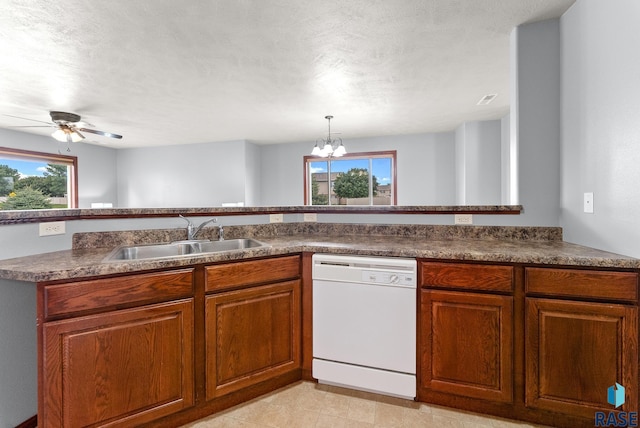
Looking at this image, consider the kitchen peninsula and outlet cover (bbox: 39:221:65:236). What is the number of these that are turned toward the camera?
2

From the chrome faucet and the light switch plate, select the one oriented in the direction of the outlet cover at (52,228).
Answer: the light switch plate

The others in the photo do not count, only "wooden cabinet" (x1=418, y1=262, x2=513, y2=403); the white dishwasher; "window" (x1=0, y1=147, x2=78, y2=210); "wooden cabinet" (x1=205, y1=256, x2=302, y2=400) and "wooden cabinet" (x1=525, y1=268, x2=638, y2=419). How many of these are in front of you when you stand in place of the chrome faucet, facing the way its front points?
4

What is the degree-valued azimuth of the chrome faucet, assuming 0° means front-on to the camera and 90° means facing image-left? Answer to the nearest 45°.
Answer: approximately 315°

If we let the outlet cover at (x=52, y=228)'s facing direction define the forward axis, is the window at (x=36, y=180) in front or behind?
behind

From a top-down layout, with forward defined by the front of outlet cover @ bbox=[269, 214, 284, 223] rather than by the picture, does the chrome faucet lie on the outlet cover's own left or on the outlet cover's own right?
on the outlet cover's own right

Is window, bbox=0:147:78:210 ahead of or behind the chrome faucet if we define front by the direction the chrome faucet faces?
behind

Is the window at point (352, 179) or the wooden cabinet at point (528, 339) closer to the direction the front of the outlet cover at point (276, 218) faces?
the wooden cabinet

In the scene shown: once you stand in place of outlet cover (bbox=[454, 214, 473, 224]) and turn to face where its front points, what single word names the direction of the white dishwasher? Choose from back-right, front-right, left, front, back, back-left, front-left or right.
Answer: front-right

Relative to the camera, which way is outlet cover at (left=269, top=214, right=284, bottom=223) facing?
toward the camera

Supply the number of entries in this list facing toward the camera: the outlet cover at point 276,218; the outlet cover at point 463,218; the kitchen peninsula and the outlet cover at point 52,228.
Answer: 4

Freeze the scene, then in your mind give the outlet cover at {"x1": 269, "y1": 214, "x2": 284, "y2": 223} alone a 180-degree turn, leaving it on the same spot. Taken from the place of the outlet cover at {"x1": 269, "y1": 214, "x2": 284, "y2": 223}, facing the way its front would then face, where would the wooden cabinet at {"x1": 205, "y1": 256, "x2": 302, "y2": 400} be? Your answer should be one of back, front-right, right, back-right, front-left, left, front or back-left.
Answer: back

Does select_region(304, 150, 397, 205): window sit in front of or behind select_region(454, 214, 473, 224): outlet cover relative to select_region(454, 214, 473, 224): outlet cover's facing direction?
behind

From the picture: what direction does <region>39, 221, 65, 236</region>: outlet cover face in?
toward the camera

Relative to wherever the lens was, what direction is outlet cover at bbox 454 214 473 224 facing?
facing the viewer

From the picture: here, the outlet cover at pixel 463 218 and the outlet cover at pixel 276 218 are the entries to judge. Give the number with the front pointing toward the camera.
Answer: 2

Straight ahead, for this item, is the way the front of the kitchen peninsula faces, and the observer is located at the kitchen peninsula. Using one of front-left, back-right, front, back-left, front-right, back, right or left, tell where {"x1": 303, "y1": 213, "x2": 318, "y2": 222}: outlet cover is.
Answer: back

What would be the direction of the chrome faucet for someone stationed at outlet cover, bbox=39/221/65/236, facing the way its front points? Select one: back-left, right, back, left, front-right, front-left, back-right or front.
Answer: left

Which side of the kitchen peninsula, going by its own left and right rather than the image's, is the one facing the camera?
front

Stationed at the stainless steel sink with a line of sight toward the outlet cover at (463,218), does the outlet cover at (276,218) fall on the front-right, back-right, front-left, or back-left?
front-left
